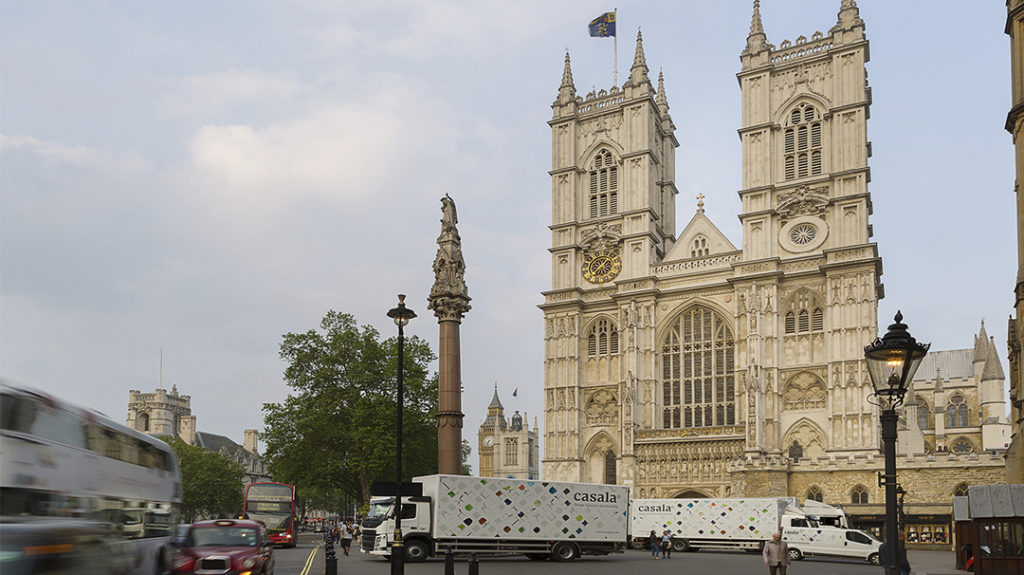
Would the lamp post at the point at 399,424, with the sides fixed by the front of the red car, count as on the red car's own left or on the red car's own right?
on the red car's own left

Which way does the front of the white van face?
to the viewer's right

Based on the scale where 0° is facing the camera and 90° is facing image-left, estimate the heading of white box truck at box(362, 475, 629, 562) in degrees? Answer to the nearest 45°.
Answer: approximately 90°

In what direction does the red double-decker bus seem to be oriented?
toward the camera

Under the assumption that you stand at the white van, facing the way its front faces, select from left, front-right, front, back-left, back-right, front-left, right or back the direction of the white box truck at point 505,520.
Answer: back-right

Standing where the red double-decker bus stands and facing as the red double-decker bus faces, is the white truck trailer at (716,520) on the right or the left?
on its left

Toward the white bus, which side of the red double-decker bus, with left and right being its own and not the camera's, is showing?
front

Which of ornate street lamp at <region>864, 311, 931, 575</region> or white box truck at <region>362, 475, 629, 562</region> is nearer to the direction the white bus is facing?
the white box truck

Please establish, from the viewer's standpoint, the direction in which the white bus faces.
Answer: facing away from the viewer and to the right of the viewer

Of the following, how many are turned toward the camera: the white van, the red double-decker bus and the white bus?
1

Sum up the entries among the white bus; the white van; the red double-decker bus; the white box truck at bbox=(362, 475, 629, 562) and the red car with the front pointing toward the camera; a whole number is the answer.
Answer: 2

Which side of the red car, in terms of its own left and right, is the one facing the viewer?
front

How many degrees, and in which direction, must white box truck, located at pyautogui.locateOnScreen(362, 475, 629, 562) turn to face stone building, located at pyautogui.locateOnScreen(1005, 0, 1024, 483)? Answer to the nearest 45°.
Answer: approximately 135° to its left

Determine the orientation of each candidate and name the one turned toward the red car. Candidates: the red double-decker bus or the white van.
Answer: the red double-decker bus
